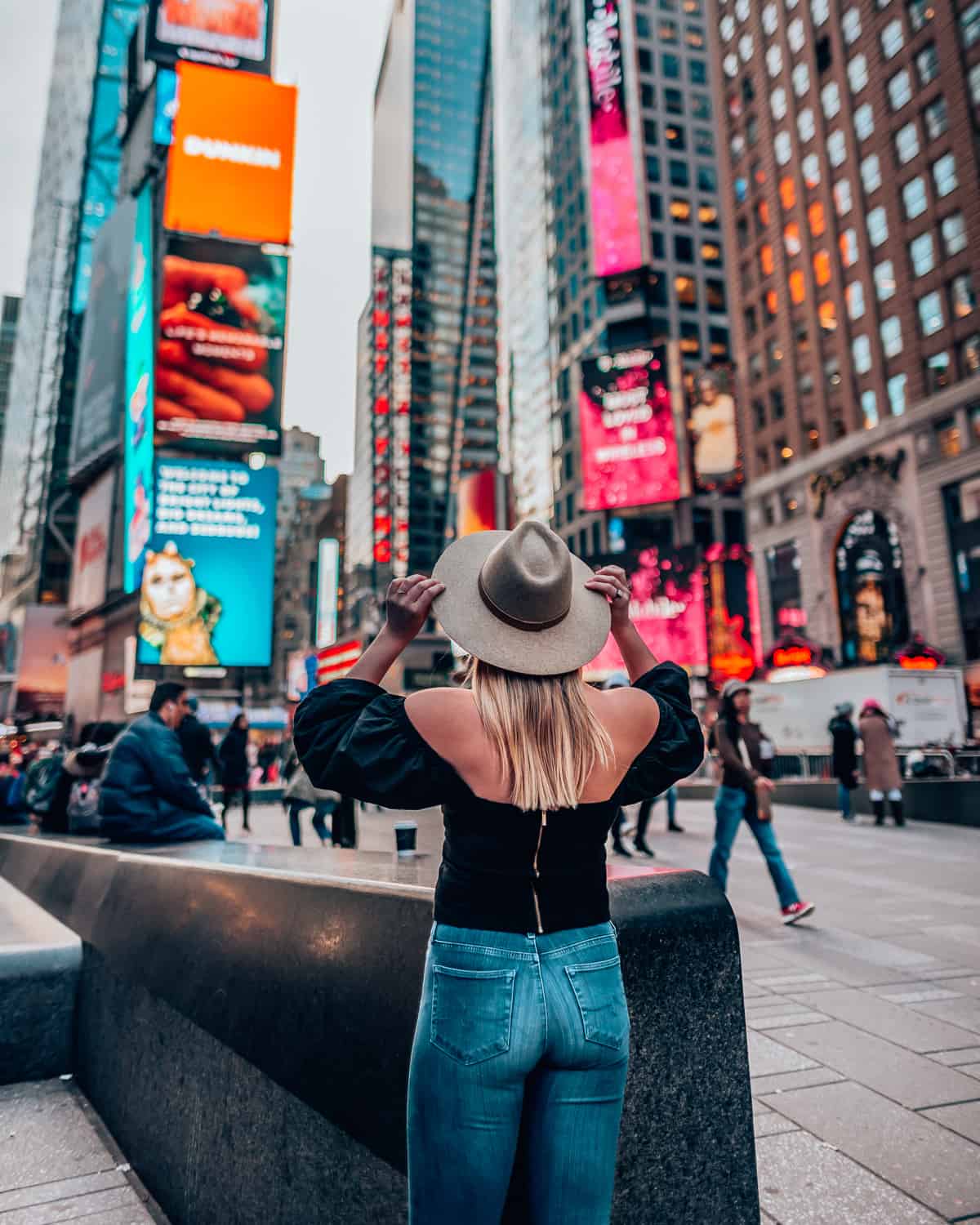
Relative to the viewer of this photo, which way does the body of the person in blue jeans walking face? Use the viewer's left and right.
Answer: facing the viewer and to the right of the viewer

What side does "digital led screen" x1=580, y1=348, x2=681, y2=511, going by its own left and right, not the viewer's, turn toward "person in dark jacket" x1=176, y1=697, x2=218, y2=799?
front

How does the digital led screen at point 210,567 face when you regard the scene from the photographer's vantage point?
facing the viewer

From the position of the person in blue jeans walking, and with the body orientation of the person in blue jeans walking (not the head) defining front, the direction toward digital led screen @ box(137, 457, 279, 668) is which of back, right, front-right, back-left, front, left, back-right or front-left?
back

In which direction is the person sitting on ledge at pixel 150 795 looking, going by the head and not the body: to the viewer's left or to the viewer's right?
to the viewer's right

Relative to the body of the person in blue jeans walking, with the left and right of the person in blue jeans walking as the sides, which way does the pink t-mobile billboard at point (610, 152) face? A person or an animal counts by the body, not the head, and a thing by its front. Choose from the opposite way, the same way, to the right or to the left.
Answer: to the right

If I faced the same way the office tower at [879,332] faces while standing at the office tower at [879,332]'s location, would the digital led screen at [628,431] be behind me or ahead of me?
ahead

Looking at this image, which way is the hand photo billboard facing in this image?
toward the camera

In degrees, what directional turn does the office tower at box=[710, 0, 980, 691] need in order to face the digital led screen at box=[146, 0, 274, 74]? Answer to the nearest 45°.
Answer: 0° — it already faces it

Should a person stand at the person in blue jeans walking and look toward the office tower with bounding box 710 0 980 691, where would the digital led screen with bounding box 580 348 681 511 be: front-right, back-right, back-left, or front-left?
front-left

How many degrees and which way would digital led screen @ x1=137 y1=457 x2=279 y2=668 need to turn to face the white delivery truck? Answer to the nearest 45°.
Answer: approximately 45° to its left

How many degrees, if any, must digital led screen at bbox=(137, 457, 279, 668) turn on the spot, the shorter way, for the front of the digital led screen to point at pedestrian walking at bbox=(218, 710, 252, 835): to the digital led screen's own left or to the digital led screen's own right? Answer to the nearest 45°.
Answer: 0° — it already faces them
